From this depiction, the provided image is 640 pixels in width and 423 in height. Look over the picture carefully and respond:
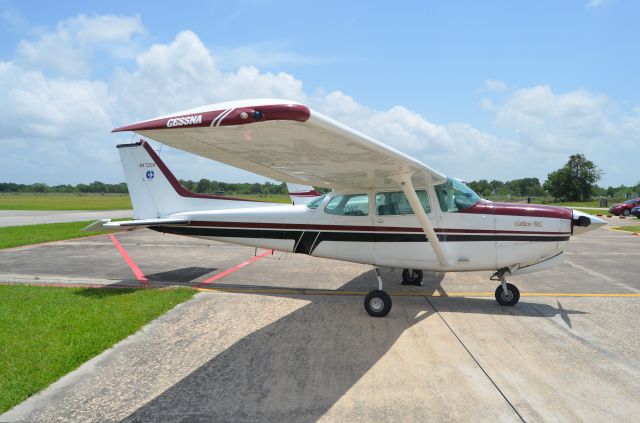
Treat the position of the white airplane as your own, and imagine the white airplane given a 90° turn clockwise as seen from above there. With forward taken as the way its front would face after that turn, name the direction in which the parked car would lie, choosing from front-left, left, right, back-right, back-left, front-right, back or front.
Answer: back-left

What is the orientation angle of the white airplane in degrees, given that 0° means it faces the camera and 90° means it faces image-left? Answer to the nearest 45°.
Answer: approximately 270°
